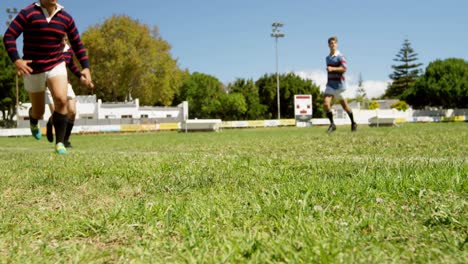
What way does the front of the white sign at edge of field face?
toward the camera

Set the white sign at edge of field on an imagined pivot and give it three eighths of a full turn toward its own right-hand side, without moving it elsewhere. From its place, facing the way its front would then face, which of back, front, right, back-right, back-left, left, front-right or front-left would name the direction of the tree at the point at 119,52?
front-left

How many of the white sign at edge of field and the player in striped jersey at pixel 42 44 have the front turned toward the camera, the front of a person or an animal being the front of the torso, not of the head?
2

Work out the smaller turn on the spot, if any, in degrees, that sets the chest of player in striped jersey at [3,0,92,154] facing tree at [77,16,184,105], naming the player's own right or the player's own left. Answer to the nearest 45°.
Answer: approximately 180°

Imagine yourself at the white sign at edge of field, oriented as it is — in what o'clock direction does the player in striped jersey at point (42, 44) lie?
The player in striped jersey is roughly at 12 o'clock from the white sign at edge of field.

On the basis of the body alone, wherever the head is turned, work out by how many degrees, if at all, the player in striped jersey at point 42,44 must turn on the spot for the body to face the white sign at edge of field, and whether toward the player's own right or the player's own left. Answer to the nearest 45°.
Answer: approximately 135° to the player's own left

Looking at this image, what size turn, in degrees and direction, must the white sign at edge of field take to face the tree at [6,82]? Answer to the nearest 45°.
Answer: approximately 90° to its right

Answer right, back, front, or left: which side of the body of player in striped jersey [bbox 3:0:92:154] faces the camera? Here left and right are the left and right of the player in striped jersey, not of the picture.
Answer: front

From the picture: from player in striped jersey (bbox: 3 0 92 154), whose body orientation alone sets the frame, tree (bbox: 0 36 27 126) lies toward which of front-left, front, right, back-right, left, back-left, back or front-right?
back
